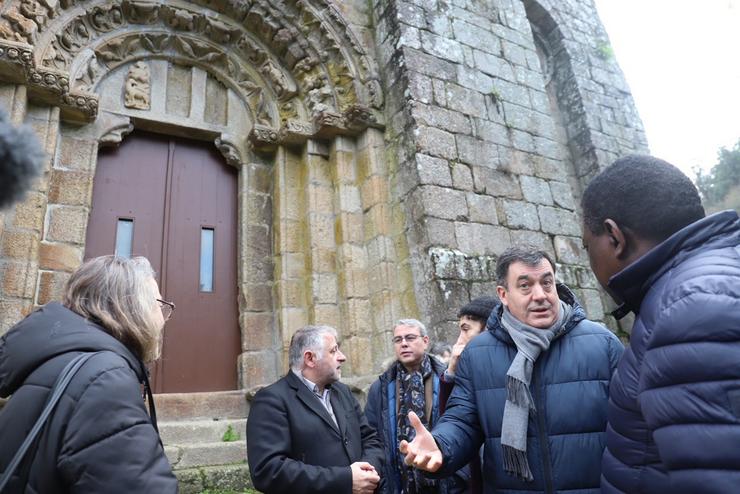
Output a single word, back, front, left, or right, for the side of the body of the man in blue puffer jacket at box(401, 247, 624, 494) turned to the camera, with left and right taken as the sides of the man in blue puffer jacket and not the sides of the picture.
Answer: front

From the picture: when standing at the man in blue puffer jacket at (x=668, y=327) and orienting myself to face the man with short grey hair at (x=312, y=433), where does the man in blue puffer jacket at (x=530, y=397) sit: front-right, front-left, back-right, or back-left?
front-right

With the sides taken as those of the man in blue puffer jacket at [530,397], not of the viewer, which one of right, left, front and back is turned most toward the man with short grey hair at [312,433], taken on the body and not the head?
right

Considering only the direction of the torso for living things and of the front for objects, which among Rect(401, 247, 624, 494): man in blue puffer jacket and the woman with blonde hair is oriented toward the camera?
the man in blue puffer jacket

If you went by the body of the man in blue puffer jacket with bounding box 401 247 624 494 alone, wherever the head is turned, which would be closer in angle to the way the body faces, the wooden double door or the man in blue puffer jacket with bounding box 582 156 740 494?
the man in blue puffer jacket

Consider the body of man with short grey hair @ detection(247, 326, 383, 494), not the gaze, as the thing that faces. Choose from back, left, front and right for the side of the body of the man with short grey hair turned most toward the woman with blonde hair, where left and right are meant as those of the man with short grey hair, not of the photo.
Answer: right

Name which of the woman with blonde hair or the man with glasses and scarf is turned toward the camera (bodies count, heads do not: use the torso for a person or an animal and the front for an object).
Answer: the man with glasses and scarf

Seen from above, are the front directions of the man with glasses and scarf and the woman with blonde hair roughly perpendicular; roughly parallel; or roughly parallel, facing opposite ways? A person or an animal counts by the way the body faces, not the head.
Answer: roughly parallel, facing opposite ways

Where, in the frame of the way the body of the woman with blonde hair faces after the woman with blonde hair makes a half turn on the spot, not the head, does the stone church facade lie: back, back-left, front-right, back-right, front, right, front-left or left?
back

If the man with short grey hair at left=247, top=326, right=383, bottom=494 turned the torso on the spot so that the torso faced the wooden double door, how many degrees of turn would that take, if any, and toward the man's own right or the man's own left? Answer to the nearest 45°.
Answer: approximately 180°

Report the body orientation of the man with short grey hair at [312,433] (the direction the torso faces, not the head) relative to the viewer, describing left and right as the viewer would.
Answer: facing the viewer and to the right of the viewer

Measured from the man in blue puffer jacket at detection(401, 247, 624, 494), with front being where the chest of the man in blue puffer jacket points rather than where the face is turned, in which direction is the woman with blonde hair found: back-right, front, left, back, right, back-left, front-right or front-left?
front-right

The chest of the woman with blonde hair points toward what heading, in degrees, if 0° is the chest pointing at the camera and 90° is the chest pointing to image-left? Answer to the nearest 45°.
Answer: approximately 225°

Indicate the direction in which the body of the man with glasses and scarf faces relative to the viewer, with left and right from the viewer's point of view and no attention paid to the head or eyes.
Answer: facing the viewer

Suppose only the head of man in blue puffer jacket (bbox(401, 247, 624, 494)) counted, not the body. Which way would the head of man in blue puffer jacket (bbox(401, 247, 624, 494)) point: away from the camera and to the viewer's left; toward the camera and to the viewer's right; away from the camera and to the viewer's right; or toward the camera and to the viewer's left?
toward the camera and to the viewer's right

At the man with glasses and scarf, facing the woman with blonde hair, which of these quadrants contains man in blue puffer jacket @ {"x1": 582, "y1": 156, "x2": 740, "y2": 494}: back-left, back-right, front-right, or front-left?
front-left

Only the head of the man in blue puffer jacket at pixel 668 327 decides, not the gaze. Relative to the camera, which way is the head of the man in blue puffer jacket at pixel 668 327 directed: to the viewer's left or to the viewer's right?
to the viewer's left
